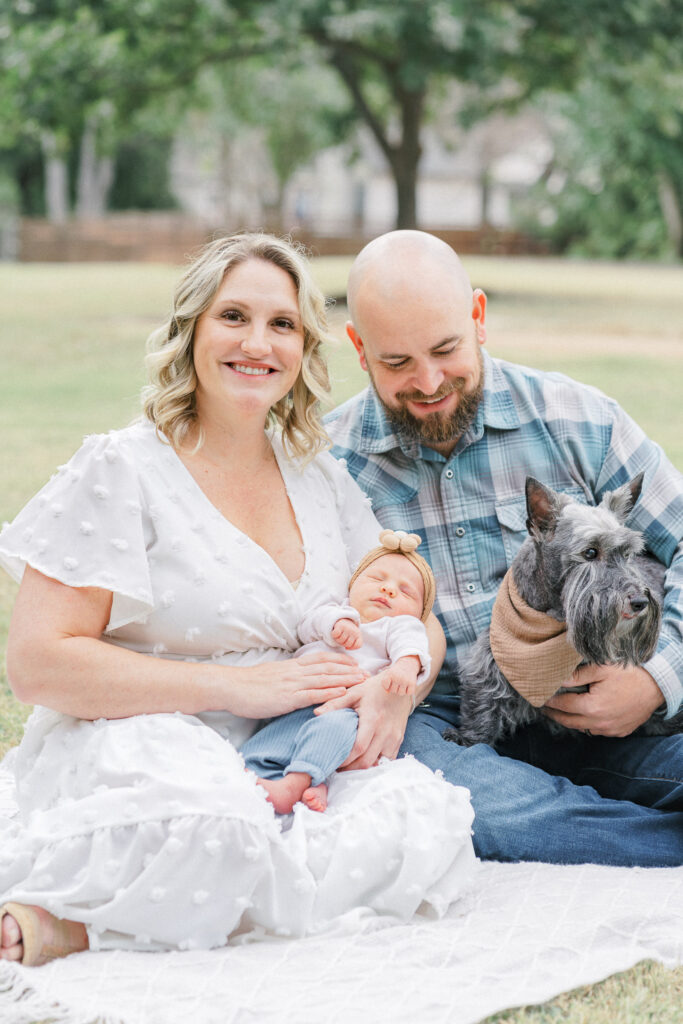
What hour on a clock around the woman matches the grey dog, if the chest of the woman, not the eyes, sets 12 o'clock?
The grey dog is roughly at 10 o'clock from the woman.

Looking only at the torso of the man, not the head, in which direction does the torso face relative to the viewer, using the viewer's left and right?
facing the viewer

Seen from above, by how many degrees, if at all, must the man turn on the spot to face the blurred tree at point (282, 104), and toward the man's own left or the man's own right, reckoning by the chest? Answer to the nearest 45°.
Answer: approximately 180°

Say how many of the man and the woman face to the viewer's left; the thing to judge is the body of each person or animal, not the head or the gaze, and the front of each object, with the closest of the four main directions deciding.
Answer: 0

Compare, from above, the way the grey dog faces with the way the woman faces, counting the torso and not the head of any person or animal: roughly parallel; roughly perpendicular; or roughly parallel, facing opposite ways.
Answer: roughly parallel

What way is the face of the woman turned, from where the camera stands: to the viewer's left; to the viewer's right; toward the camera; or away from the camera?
toward the camera

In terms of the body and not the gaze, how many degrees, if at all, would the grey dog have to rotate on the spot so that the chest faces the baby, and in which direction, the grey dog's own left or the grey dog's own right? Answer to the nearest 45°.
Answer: approximately 135° to the grey dog's own right

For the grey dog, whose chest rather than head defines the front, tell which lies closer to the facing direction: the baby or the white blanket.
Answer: the white blanket

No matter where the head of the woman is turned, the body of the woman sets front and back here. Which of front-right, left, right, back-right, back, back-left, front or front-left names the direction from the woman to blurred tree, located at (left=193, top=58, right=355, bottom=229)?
back-left

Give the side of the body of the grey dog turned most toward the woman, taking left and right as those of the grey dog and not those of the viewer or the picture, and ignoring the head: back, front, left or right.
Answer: right
